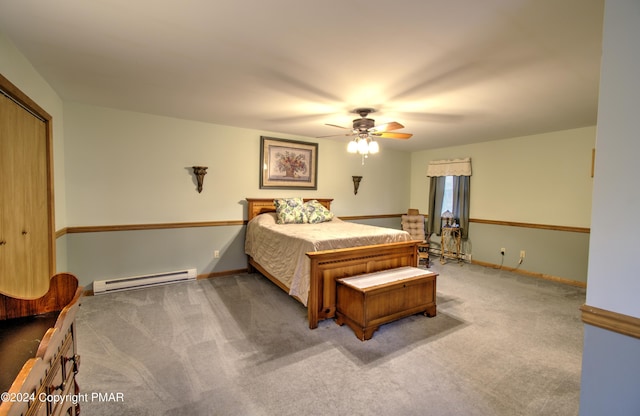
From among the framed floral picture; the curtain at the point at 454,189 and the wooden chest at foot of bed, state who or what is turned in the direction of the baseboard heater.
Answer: the curtain

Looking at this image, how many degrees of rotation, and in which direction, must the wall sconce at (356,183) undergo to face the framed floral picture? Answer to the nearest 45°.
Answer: approximately 90° to its right

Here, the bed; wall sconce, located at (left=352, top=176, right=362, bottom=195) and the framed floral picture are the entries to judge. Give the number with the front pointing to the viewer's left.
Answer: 0

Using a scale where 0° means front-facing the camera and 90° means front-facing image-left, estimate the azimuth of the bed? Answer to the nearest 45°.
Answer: approximately 315°

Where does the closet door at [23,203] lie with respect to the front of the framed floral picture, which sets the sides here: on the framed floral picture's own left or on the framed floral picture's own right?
on the framed floral picture's own right

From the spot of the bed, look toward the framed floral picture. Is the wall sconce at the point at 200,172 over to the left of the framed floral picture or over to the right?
left

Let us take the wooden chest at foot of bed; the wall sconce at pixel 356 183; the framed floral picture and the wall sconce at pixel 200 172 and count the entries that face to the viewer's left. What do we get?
0

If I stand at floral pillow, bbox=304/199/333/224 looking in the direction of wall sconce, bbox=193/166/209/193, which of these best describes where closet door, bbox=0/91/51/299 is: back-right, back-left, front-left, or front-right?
front-left

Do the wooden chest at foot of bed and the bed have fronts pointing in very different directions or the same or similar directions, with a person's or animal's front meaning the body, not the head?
same or similar directions

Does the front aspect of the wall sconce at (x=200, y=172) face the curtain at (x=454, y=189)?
no

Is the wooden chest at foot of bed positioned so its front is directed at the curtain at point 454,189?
no

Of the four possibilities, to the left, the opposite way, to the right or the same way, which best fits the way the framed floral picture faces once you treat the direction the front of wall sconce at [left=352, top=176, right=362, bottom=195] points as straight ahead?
the same way

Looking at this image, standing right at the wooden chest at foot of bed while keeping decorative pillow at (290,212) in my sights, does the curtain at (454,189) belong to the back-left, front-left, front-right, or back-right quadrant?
front-right

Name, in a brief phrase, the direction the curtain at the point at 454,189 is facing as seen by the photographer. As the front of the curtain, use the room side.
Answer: facing the viewer and to the left of the viewer

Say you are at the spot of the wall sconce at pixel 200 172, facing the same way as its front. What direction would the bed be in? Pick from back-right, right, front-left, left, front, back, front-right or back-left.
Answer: front-left

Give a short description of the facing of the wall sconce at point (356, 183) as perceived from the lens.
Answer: facing the viewer and to the right of the viewer

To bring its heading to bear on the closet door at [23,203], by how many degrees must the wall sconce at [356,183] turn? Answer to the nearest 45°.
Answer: approximately 90° to its right

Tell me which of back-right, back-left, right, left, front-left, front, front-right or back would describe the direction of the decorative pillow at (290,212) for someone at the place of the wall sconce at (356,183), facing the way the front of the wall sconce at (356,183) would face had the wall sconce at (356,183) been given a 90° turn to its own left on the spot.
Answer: back

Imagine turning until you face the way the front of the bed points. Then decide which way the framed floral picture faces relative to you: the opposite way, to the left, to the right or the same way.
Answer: the same way

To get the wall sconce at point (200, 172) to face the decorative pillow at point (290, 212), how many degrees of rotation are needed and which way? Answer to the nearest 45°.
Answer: approximately 90° to its left

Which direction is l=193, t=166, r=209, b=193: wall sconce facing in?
toward the camera

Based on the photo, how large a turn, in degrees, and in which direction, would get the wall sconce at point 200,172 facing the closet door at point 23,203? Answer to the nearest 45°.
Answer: approximately 45° to its right
